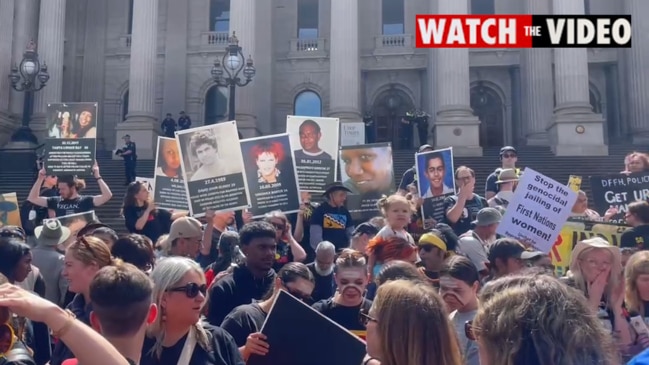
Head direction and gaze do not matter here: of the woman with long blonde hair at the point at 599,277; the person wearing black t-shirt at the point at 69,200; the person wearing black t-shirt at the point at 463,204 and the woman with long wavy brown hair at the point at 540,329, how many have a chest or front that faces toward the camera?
3

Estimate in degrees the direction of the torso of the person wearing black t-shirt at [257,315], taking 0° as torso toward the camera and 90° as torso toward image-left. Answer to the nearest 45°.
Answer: approximately 315°

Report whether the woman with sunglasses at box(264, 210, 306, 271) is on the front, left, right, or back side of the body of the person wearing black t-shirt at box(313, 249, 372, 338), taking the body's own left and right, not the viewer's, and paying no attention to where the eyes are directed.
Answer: back

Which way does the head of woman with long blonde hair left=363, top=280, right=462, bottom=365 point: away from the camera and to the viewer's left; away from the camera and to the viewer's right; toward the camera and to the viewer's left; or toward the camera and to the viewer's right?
away from the camera and to the viewer's left

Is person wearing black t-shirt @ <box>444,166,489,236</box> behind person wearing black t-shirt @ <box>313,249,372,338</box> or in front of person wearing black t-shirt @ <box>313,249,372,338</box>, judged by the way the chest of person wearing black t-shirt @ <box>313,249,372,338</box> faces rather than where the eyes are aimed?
behind
